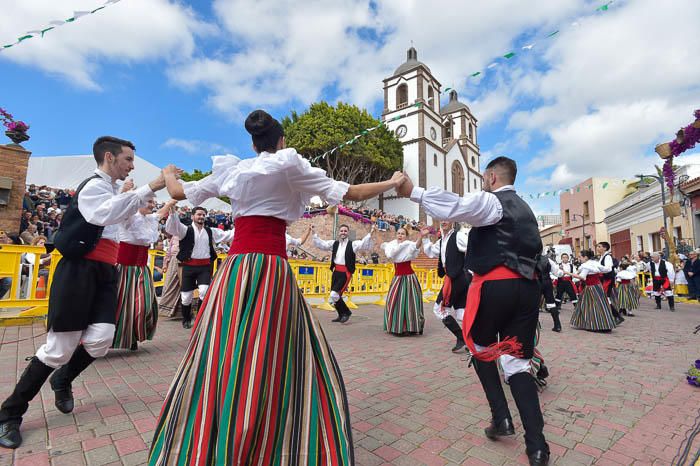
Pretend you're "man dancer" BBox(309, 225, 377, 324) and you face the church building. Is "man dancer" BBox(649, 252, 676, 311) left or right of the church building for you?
right

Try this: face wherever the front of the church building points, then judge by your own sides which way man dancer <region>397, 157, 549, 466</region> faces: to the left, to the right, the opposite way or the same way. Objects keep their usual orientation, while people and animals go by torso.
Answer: the opposite way

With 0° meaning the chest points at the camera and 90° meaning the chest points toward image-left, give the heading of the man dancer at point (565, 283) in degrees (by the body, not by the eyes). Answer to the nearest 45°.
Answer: approximately 0°

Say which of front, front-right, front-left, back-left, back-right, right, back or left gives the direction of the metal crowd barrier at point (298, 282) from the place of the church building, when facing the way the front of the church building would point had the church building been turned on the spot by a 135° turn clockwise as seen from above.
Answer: left

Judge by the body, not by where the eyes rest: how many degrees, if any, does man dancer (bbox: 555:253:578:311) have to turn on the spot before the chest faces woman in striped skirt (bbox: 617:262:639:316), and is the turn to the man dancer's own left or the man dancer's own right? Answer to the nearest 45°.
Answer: approximately 135° to the man dancer's own left

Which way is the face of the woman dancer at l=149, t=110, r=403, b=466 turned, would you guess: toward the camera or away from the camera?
away from the camera

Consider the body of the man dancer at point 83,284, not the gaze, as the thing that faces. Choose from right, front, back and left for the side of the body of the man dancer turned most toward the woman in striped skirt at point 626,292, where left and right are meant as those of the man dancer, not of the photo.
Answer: front
